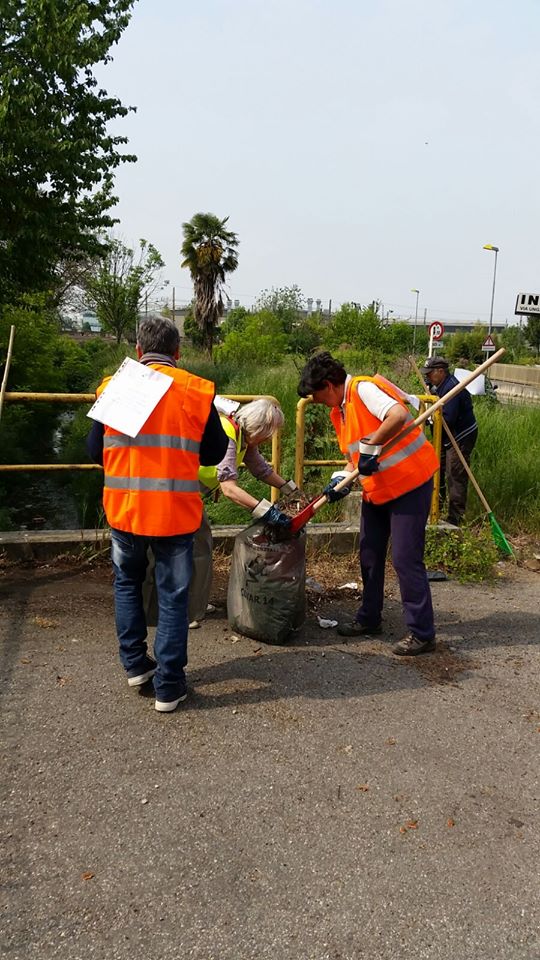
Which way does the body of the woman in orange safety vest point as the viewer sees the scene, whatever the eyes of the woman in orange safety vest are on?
to the viewer's left

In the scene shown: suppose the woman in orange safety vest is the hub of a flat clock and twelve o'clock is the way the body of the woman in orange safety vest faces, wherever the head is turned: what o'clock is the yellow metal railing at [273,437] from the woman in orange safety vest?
The yellow metal railing is roughly at 2 o'clock from the woman in orange safety vest.

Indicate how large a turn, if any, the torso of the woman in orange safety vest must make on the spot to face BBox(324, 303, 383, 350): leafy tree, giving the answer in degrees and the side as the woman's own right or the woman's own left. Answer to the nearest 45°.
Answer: approximately 90° to the woman's own right

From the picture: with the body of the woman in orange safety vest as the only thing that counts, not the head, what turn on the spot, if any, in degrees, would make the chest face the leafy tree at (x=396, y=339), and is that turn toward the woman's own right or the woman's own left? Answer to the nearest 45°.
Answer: approximately 90° to the woman's own right

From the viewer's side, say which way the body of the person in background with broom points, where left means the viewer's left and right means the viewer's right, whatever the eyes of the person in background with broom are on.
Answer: facing to the left of the viewer
